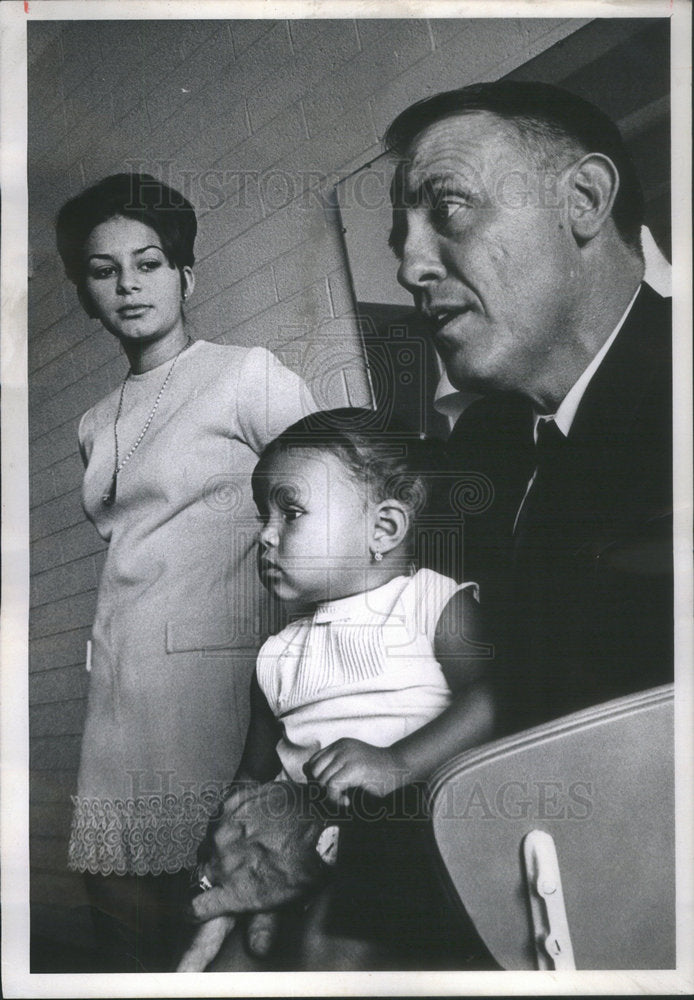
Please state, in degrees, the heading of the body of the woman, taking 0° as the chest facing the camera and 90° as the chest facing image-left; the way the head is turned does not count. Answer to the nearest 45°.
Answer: approximately 45°

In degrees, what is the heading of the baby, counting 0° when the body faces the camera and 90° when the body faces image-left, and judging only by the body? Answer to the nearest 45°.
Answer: approximately 45°

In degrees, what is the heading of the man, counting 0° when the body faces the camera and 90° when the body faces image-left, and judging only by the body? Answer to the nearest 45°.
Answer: approximately 45°
